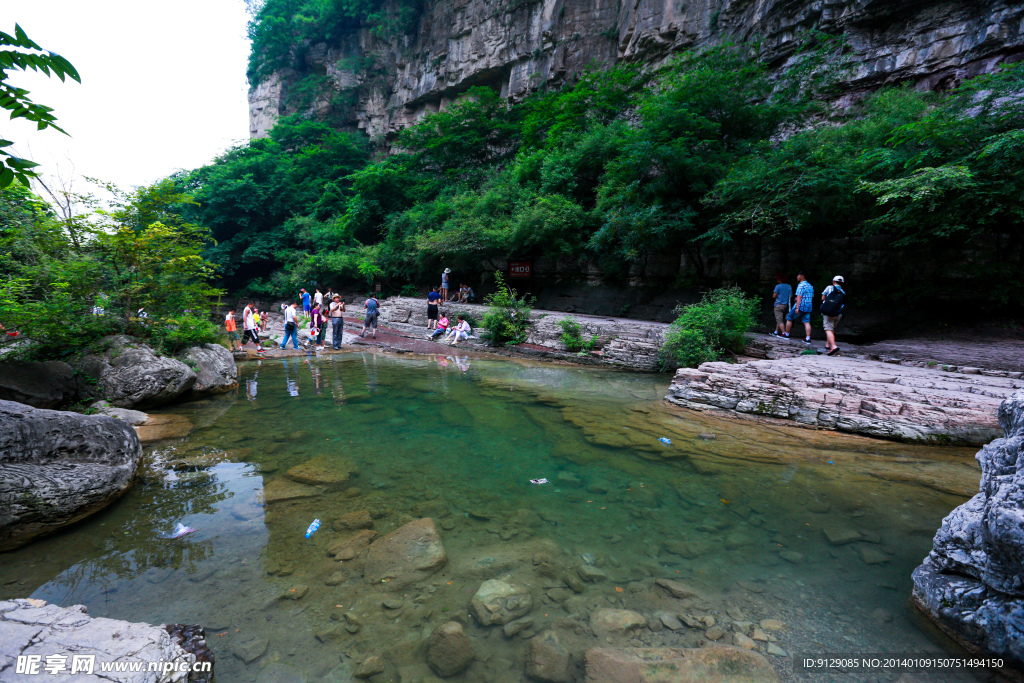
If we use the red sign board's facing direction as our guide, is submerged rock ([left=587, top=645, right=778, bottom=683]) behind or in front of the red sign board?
in front

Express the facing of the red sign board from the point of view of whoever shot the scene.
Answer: facing the viewer

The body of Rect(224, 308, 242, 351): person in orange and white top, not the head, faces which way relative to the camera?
to the viewer's right

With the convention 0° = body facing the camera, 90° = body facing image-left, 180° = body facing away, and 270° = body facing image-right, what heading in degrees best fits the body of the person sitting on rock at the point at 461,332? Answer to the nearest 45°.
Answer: approximately 45°

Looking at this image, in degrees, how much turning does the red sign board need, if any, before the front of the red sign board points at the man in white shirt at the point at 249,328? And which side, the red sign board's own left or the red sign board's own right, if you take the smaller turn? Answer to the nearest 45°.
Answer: approximately 45° to the red sign board's own right

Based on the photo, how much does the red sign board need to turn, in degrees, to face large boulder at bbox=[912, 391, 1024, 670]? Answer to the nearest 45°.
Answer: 0° — it already faces it

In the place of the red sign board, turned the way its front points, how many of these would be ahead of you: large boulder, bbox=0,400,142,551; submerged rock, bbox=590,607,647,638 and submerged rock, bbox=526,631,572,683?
3

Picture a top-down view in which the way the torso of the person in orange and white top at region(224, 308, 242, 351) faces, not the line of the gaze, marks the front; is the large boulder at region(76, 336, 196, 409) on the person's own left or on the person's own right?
on the person's own right

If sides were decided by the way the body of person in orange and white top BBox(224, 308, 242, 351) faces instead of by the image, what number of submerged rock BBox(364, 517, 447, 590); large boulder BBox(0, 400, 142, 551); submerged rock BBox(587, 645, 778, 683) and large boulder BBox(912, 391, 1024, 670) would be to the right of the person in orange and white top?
4

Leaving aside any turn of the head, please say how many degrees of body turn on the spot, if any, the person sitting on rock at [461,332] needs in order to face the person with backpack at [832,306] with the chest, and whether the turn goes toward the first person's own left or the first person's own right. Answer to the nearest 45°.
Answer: approximately 90° to the first person's own left

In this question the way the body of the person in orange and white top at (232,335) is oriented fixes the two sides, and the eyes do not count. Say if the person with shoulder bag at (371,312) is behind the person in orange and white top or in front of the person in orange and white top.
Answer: in front
